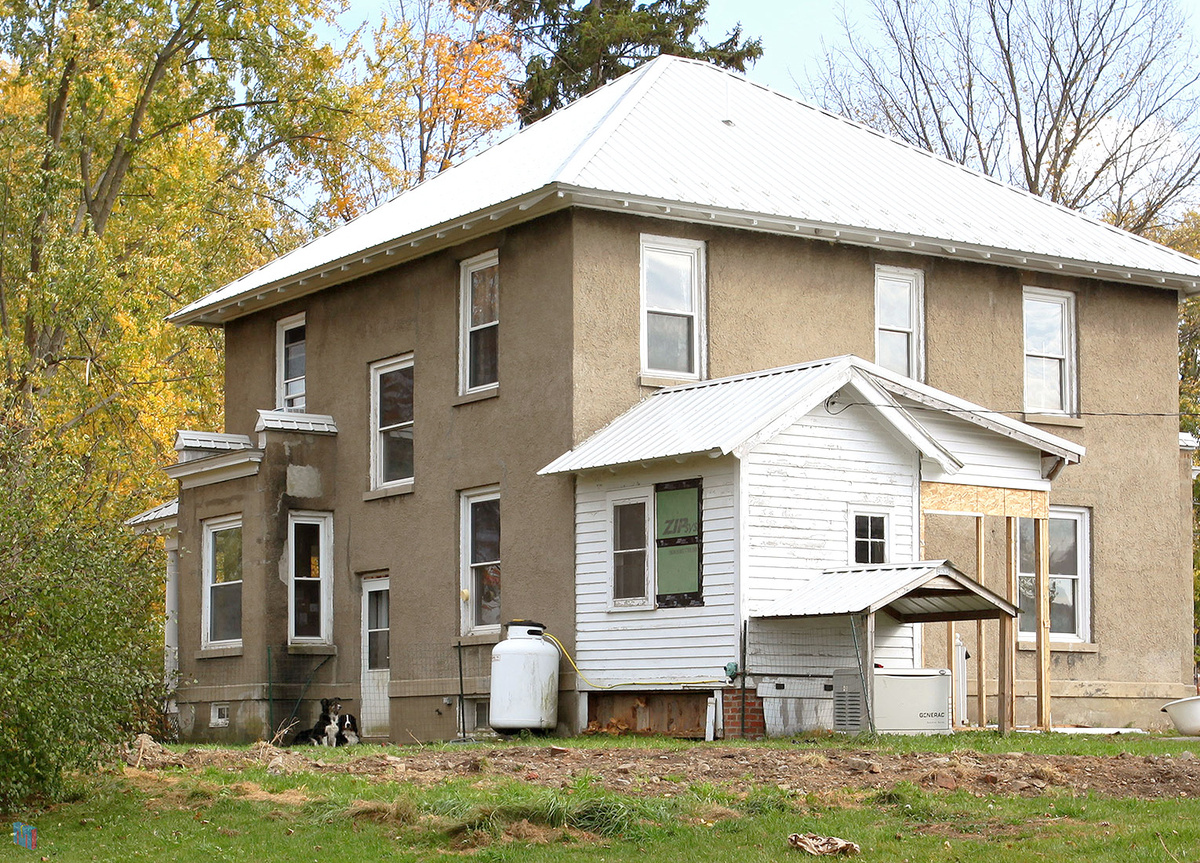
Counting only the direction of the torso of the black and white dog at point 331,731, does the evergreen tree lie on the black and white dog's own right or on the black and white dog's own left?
on the black and white dog's own left

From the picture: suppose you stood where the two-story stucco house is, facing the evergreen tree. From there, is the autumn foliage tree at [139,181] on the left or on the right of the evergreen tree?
left

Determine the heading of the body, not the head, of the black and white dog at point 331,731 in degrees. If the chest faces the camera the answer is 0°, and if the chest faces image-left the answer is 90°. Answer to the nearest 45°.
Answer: approximately 315°

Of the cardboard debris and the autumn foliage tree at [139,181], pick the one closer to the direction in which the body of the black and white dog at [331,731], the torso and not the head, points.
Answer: the cardboard debris
